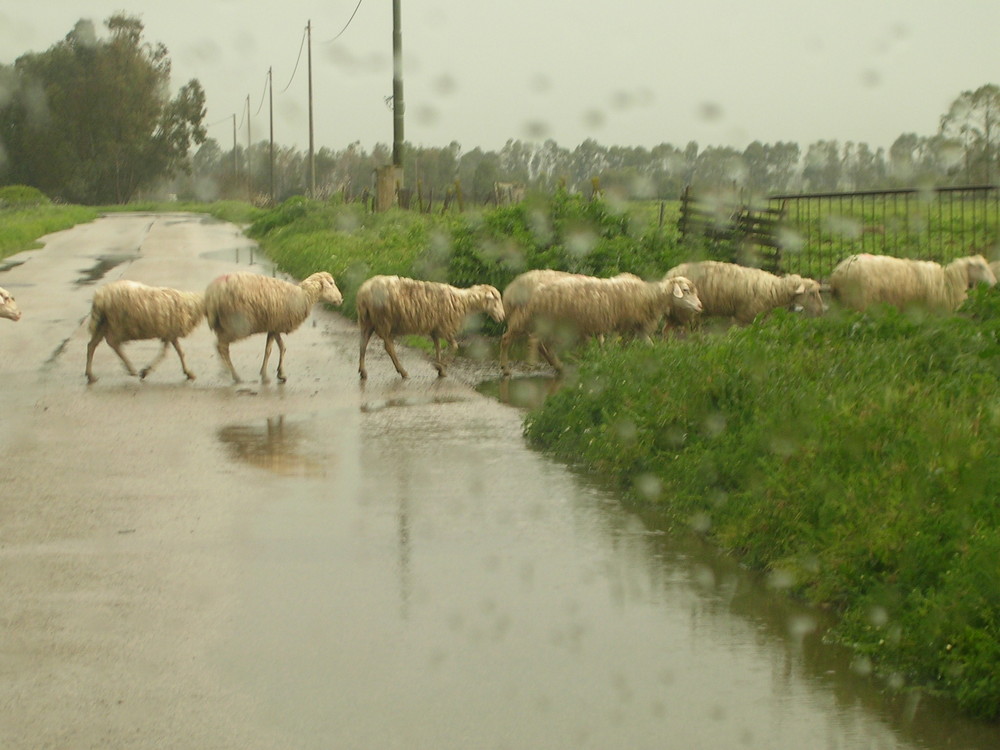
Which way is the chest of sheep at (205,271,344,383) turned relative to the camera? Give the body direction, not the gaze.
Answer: to the viewer's right

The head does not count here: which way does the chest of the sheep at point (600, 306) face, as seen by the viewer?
to the viewer's right

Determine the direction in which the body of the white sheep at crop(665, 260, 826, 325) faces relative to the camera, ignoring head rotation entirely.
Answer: to the viewer's right

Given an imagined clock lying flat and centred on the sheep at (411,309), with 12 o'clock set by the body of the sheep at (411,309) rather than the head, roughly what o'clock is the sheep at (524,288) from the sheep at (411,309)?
the sheep at (524,288) is roughly at 12 o'clock from the sheep at (411,309).

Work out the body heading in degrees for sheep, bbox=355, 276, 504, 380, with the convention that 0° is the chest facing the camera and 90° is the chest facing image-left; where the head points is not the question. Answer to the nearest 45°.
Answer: approximately 270°

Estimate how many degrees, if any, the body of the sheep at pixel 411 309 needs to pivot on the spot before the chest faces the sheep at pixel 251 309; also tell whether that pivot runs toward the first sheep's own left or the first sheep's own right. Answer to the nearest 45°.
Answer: approximately 180°

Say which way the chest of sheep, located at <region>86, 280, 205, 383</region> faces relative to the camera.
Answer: to the viewer's right

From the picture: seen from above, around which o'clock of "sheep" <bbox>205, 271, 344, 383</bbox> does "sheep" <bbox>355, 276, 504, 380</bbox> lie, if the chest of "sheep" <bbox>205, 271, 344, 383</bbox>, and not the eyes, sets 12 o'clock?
"sheep" <bbox>355, 276, 504, 380</bbox> is roughly at 12 o'clock from "sheep" <bbox>205, 271, 344, 383</bbox>.

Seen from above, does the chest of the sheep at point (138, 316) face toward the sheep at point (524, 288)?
yes

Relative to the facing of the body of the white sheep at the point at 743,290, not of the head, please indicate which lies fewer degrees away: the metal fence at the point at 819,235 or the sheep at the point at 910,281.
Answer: the sheep

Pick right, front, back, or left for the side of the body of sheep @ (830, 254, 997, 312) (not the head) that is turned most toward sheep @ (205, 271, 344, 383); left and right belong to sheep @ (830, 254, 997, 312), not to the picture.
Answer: back

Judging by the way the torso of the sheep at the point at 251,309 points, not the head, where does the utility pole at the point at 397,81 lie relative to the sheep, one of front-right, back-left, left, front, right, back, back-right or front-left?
left

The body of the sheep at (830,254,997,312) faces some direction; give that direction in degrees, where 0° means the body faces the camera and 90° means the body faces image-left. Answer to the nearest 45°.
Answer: approximately 270°

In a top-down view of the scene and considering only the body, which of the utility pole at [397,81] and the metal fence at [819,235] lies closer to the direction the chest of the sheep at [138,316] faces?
the metal fence
